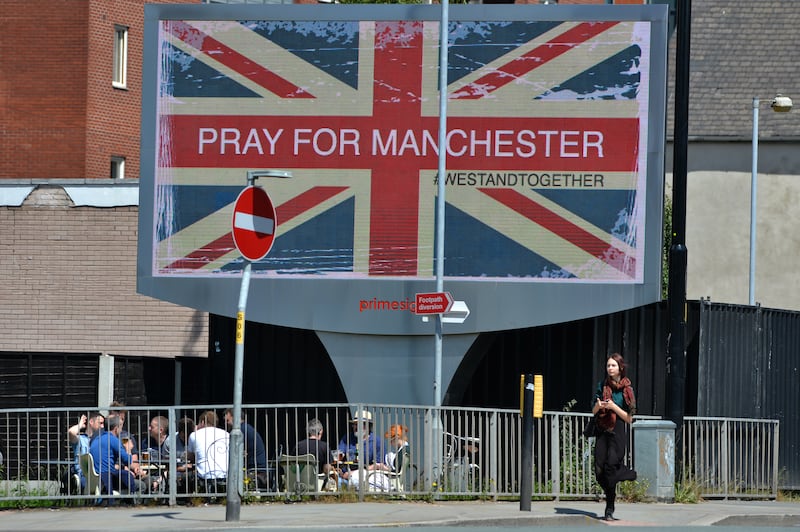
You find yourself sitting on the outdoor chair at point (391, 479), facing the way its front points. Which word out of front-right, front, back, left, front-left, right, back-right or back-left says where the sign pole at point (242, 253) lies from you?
front-left

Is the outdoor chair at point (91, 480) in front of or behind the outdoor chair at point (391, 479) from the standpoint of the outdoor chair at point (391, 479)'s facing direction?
in front

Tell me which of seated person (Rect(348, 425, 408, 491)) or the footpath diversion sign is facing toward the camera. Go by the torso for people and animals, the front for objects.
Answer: the footpath diversion sign

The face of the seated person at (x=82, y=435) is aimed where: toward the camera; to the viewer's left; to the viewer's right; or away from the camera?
to the viewer's right

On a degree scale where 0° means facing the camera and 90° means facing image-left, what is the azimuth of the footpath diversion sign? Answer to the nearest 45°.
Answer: approximately 0°

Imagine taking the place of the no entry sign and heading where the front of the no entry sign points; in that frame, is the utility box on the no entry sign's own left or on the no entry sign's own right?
on the no entry sign's own left

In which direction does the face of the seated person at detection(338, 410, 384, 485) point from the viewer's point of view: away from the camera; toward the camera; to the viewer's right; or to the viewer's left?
toward the camera

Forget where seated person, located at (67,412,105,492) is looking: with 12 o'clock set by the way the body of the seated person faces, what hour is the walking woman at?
The walking woman is roughly at 1 o'clock from the seated person.

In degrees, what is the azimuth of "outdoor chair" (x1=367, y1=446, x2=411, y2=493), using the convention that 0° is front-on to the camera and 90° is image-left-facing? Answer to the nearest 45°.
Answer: approximately 90°

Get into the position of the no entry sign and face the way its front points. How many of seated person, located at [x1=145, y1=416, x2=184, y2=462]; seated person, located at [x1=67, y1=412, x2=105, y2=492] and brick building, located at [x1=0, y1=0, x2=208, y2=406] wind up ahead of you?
0

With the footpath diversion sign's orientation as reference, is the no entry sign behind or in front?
in front

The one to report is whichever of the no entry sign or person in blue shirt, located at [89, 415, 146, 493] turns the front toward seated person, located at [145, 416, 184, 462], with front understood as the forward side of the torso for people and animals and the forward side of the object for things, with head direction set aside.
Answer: the person in blue shirt

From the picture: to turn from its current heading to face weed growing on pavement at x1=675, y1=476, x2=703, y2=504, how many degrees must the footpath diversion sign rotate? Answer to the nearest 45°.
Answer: approximately 90° to its left

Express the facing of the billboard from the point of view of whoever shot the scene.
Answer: facing the viewer

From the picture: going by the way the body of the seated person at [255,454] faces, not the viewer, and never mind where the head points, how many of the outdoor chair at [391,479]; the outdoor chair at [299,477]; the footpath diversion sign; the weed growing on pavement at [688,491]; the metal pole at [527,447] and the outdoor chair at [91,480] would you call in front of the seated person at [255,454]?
1

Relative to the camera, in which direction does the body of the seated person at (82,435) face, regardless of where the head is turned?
to the viewer's right

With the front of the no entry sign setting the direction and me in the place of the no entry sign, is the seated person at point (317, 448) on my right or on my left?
on my left
